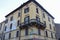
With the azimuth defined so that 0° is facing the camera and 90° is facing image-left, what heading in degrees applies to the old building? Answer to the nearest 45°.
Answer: approximately 0°
